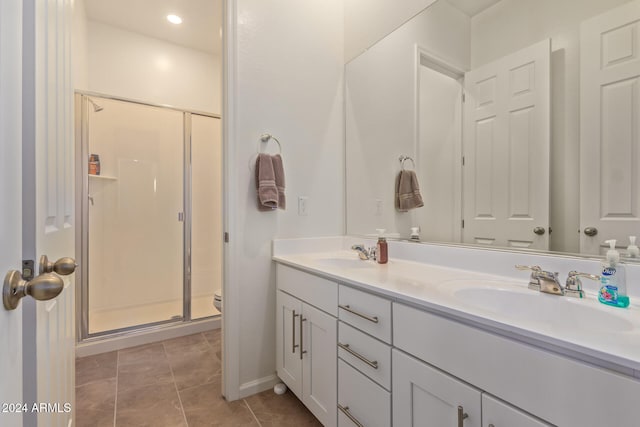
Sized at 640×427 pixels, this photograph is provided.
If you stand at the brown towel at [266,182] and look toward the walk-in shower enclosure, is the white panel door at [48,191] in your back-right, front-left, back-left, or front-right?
back-left

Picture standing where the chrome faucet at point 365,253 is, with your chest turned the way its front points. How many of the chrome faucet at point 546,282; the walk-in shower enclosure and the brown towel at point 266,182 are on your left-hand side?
1

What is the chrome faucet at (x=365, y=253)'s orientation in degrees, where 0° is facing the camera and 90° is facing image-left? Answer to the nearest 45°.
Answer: approximately 45°

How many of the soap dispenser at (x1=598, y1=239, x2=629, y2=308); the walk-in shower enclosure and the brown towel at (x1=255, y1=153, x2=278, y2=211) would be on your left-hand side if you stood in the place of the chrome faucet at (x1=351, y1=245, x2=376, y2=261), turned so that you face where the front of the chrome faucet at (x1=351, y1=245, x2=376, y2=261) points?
1

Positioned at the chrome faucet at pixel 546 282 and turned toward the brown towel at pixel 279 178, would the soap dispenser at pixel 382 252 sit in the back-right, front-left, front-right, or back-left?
front-right

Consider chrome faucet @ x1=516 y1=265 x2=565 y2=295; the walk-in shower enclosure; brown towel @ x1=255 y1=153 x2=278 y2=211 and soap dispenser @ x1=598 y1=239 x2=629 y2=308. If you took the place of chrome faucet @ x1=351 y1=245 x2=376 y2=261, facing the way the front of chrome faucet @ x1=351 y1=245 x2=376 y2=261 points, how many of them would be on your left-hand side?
2

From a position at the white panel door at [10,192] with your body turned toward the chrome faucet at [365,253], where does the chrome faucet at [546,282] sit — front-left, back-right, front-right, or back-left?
front-right

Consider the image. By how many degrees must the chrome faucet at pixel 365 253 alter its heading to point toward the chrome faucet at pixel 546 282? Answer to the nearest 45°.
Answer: approximately 90° to its left

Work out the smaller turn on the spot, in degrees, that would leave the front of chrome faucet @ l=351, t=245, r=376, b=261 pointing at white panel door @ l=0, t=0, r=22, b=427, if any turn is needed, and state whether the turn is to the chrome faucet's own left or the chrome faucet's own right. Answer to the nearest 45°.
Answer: approximately 45° to the chrome faucet's own left

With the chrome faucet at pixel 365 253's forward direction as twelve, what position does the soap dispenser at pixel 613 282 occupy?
The soap dispenser is roughly at 9 o'clock from the chrome faucet.

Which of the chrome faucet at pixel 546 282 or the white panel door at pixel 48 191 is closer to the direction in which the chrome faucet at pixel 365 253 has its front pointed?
the white panel door

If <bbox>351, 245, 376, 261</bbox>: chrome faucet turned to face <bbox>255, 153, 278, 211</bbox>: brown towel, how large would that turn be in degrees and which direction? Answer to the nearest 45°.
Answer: approximately 45° to its right

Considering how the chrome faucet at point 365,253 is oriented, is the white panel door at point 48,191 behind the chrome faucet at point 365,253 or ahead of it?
ahead
